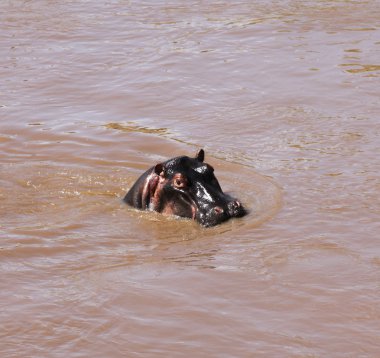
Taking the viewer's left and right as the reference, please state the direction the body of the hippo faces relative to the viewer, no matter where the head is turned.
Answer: facing the viewer and to the right of the viewer
